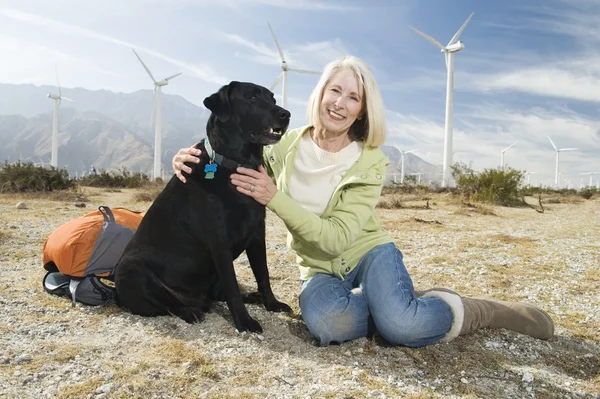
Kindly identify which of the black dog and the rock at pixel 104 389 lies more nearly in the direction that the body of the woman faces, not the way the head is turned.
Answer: the rock

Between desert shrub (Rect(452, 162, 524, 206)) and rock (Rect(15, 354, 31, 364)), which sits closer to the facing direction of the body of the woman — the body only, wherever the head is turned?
the rock

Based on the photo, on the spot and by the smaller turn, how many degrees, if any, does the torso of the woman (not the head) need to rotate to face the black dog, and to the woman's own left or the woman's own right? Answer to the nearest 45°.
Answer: approximately 45° to the woman's own right

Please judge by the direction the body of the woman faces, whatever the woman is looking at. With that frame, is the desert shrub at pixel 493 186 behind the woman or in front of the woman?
behind

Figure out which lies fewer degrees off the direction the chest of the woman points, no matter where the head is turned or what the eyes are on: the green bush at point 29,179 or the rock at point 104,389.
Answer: the rock

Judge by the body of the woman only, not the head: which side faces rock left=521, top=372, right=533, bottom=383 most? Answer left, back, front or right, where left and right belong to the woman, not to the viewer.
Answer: left

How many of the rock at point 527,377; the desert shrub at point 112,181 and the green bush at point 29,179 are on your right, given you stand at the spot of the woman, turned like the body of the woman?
2

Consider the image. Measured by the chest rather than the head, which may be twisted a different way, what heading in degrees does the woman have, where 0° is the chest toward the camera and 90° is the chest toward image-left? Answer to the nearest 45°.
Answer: approximately 45°

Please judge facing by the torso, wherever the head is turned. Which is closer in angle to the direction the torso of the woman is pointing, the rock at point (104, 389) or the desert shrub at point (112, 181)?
the rock

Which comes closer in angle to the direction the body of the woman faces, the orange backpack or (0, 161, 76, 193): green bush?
the orange backpack

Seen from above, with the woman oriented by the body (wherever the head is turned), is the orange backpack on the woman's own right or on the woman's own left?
on the woman's own right
